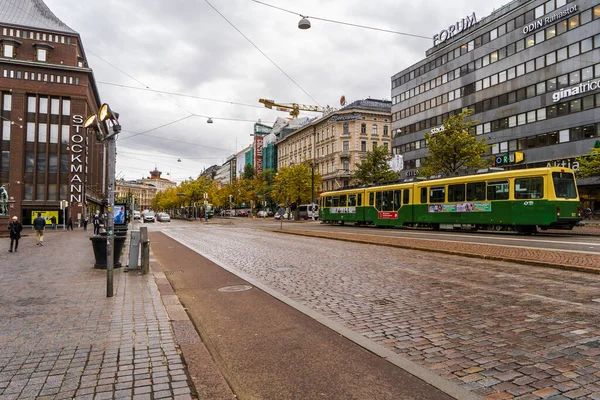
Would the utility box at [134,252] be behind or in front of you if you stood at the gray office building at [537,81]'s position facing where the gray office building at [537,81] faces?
in front

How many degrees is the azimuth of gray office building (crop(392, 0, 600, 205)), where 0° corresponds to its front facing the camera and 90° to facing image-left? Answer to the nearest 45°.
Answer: approximately 45°

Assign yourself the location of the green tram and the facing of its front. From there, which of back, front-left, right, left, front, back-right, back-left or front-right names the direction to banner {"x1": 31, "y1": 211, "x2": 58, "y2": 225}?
front-left

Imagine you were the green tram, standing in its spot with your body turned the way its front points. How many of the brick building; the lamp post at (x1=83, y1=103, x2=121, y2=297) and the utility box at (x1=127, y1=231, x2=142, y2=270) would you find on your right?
0

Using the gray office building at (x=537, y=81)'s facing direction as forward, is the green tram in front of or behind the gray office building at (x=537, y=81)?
in front

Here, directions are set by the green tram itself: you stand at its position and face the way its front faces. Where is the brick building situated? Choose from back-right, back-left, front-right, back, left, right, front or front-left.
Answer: front-left

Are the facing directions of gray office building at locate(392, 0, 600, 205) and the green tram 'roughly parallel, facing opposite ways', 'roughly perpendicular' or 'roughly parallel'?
roughly perpendicular

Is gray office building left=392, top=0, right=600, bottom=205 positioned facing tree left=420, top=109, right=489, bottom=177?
yes
